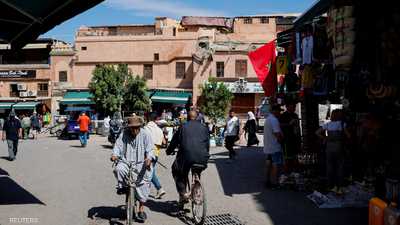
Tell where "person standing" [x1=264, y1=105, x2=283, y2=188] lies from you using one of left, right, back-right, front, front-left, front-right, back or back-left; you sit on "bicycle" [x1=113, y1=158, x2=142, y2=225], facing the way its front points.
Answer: back-left

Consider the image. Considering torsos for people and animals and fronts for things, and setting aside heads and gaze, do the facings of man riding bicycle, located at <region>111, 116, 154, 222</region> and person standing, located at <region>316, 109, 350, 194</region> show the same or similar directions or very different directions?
very different directions

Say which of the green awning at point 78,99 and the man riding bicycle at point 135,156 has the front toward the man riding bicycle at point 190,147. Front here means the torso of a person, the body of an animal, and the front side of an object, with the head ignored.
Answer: the green awning

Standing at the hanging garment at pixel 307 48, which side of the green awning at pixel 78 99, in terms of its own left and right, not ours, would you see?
front

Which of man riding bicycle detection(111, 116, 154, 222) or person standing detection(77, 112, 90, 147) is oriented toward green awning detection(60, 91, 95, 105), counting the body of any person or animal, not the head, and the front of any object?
the person standing

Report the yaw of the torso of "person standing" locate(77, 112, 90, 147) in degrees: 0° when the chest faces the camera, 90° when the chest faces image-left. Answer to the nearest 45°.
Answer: approximately 180°

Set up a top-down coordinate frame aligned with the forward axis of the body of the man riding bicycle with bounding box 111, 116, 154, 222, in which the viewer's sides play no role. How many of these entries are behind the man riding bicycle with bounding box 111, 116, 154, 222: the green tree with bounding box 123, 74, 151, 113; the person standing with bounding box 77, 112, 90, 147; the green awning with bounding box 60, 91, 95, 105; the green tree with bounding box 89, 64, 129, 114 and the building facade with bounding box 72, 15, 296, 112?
5

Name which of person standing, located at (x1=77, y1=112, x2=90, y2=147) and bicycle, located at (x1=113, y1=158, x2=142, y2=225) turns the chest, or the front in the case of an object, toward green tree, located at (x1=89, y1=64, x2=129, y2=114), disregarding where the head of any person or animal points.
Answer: the person standing
